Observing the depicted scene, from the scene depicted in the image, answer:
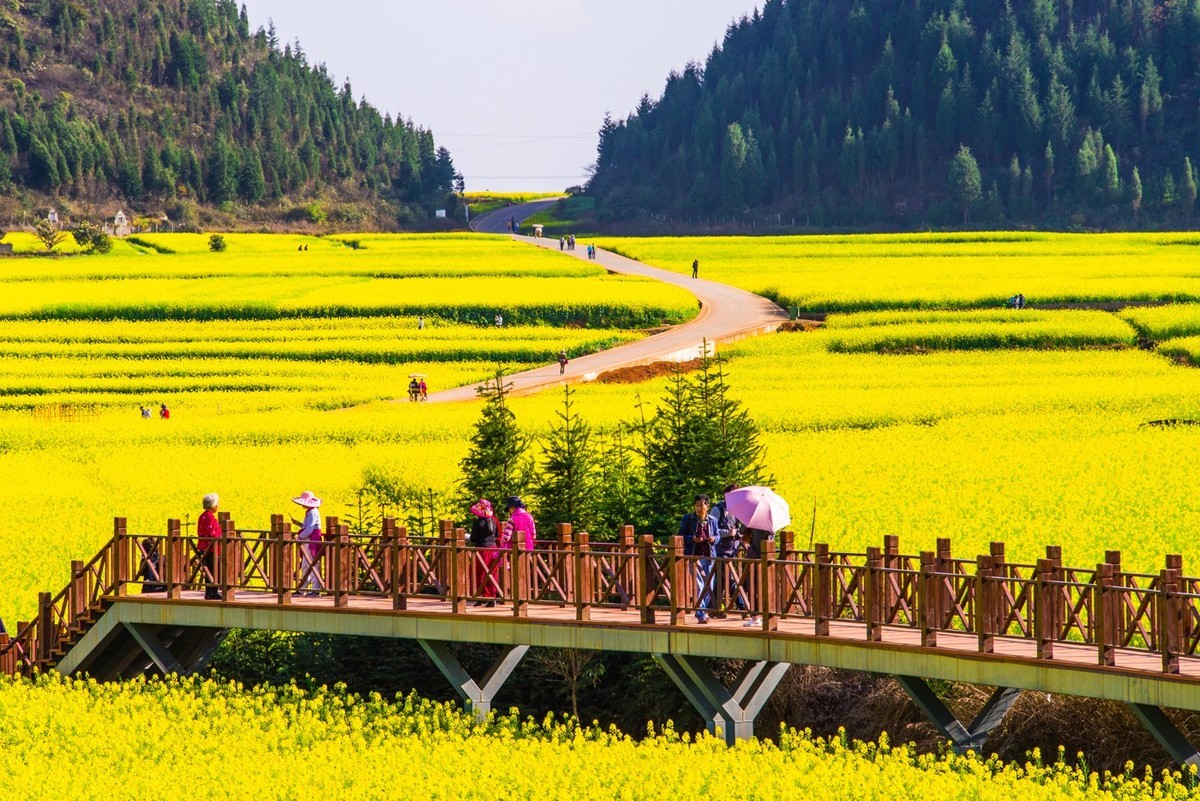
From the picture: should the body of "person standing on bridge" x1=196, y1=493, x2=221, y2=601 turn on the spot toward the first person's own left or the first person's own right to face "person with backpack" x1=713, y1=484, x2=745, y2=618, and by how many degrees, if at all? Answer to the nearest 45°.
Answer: approximately 45° to the first person's own right

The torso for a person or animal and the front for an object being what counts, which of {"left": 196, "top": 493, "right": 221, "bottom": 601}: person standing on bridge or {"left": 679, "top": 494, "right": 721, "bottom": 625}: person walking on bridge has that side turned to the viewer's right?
{"left": 196, "top": 493, "right": 221, "bottom": 601}: person standing on bridge

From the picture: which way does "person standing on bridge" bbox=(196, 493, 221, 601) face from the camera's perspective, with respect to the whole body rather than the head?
to the viewer's right
